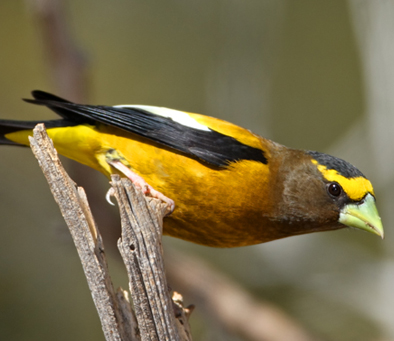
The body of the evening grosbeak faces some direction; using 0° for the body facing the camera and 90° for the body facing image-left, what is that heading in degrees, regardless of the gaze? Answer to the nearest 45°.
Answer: approximately 270°
